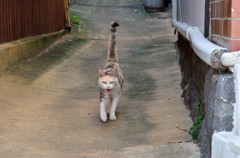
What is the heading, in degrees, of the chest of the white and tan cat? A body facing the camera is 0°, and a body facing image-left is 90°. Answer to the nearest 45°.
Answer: approximately 0°
